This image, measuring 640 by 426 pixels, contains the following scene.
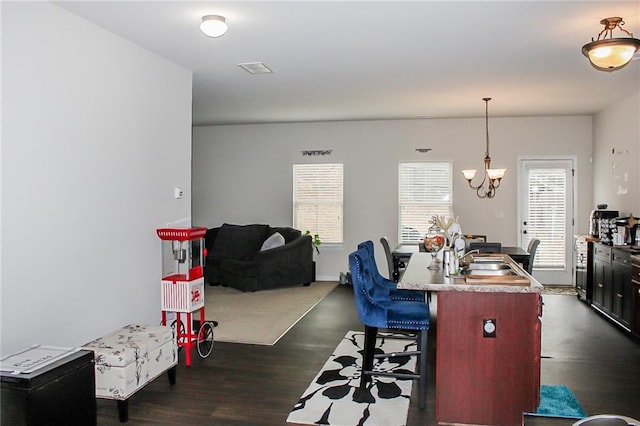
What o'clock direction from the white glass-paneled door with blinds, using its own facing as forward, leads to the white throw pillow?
The white throw pillow is roughly at 2 o'clock from the white glass-paneled door with blinds.

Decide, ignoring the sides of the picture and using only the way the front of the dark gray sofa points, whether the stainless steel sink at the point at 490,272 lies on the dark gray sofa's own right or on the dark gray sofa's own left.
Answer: on the dark gray sofa's own left

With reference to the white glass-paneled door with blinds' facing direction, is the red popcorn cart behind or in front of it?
in front

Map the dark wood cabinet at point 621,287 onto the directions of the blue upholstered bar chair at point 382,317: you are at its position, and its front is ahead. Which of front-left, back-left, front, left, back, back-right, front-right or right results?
front-left

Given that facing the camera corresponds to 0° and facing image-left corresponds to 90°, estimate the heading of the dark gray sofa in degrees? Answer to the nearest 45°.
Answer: approximately 45°

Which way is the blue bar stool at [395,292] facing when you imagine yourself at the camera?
facing to the right of the viewer

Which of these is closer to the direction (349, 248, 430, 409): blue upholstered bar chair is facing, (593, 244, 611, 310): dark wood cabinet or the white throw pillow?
the dark wood cabinet

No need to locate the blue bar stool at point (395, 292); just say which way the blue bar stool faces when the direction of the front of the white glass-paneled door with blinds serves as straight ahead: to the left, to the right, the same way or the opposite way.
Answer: to the left

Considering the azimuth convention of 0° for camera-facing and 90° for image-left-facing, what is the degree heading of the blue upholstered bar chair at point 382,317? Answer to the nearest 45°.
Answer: approximately 270°

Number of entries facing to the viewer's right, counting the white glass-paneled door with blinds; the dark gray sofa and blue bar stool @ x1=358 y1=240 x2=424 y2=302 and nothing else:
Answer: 1

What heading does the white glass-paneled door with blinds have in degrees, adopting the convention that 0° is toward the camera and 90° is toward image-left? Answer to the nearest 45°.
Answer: approximately 0°

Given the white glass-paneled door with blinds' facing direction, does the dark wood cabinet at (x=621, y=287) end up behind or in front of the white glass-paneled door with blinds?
in front

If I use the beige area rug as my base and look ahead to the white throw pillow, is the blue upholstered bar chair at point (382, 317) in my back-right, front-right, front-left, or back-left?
back-right

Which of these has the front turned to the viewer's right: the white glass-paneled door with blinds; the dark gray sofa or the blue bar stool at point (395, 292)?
the blue bar stool

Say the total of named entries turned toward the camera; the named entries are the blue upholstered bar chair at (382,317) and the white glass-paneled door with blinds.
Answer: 1

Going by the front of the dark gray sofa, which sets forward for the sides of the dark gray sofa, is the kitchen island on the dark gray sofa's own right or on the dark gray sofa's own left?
on the dark gray sofa's own left

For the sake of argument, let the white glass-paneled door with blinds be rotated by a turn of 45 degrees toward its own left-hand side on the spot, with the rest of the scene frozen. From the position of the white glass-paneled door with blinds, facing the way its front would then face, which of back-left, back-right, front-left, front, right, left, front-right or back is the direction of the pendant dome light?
front-right
